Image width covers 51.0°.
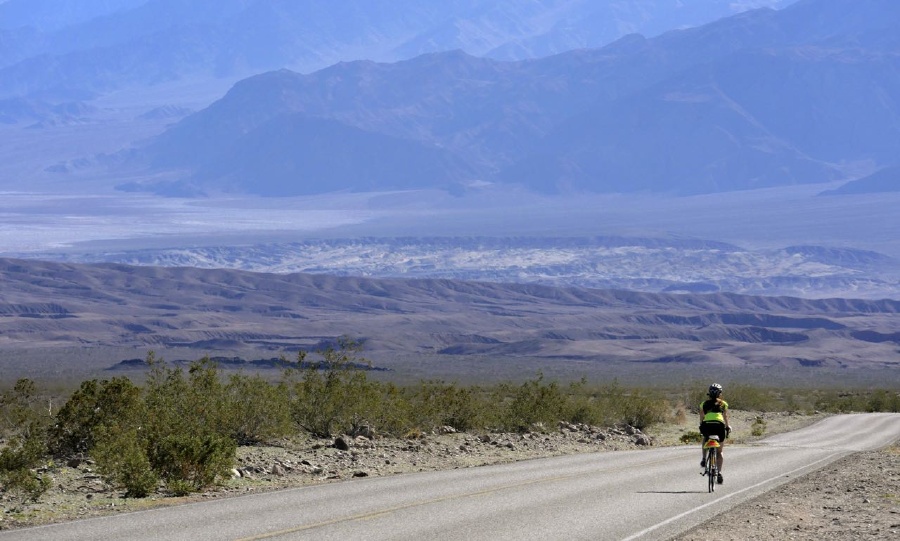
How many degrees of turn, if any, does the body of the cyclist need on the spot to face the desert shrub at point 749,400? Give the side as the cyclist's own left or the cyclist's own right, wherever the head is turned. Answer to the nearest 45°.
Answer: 0° — they already face it

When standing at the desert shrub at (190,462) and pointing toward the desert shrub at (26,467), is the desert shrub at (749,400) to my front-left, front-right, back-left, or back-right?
back-right

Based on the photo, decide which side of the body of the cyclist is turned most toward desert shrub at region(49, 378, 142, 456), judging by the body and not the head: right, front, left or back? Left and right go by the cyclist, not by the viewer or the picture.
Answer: left

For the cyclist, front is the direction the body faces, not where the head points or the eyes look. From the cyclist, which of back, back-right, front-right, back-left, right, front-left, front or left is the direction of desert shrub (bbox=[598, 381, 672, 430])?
front

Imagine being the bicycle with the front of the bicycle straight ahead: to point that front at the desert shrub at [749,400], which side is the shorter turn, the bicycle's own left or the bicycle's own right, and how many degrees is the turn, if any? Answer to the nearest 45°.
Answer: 0° — it already faces it

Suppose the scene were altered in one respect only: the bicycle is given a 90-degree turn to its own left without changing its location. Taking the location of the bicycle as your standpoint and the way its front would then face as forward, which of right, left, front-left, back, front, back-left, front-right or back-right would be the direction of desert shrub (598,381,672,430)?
right

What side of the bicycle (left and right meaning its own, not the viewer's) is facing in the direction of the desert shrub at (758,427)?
front

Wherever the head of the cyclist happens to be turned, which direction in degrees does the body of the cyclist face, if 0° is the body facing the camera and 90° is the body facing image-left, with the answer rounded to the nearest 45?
approximately 180°

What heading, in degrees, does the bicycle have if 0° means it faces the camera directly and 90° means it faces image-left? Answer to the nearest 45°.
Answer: approximately 180°

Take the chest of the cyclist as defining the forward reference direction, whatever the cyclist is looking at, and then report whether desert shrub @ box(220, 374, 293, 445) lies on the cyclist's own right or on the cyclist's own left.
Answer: on the cyclist's own left
